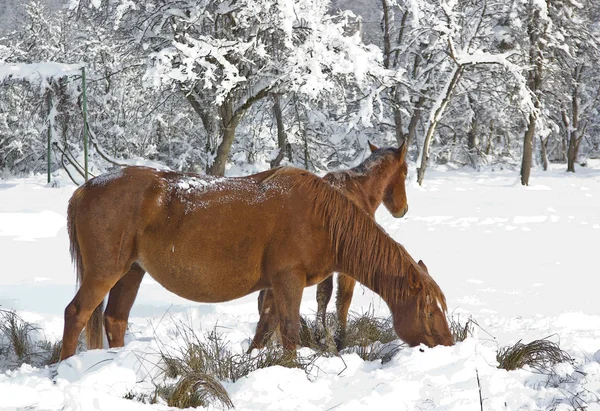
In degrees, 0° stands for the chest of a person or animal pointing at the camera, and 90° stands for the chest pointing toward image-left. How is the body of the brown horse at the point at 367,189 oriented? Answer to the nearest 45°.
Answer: approximately 225°

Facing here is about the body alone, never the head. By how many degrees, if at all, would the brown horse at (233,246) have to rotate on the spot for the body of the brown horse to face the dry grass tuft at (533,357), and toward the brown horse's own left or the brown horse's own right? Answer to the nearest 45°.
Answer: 0° — it already faces it

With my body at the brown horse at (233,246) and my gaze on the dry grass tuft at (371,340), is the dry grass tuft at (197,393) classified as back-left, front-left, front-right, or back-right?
back-right

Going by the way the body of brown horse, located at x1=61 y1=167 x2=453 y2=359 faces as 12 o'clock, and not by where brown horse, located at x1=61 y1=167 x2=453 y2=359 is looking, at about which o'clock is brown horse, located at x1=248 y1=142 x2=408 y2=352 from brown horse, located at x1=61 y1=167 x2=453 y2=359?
brown horse, located at x1=248 y1=142 x2=408 y2=352 is roughly at 10 o'clock from brown horse, located at x1=61 y1=167 x2=453 y2=359.

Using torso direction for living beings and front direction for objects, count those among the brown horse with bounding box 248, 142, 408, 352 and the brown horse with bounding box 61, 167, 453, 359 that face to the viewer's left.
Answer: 0

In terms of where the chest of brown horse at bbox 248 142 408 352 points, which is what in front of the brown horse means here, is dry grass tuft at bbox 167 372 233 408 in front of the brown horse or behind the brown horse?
behind

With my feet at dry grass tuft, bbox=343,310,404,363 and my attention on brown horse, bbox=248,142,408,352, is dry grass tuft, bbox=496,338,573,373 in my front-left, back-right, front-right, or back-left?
back-right

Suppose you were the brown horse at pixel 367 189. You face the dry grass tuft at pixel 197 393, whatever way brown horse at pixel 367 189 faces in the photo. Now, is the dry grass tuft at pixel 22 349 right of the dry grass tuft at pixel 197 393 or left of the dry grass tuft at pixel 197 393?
right

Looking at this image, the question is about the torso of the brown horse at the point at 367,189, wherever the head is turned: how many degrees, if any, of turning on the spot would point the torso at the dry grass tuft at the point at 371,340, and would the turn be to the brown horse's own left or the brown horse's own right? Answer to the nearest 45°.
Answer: approximately 135° to the brown horse's own right

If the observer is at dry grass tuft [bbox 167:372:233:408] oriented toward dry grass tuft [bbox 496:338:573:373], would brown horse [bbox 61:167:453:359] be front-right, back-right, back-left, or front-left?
front-left

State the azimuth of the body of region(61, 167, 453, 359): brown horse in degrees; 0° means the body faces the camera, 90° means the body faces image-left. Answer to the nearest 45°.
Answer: approximately 270°

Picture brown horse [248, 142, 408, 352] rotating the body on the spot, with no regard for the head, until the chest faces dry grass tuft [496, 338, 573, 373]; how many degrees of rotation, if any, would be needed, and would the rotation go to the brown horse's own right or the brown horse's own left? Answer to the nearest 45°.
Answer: approximately 90° to the brown horse's own right

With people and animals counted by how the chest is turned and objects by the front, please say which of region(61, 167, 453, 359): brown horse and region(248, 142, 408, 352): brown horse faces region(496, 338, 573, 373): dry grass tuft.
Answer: region(61, 167, 453, 359): brown horse

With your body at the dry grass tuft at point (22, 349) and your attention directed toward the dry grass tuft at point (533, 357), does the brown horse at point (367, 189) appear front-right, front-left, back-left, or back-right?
front-left

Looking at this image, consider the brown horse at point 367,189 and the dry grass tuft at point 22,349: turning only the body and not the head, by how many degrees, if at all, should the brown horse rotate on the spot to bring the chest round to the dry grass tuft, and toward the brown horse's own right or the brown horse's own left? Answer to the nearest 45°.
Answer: approximately 180°
